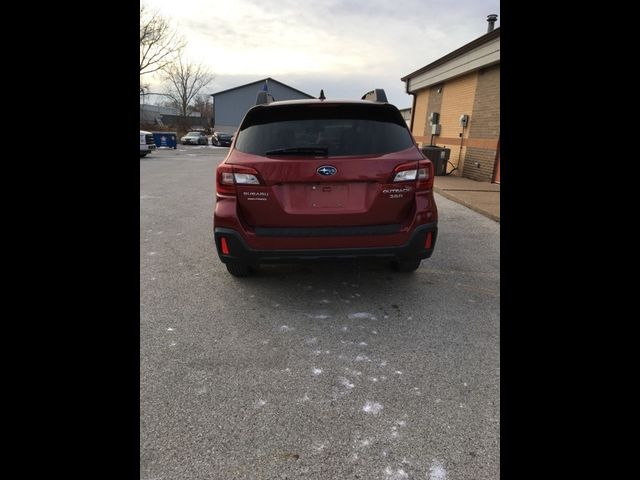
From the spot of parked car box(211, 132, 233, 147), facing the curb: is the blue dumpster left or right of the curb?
right

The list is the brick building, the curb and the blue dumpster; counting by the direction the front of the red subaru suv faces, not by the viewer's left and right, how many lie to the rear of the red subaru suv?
0

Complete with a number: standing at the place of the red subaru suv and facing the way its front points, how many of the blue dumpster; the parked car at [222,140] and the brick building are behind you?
0

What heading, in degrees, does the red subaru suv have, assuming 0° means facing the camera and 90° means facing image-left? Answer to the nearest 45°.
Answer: approximately 180°

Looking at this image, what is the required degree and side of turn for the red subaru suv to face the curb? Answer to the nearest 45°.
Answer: approximately 45° to its right

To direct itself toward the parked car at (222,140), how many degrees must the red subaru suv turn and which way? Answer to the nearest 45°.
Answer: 0° — it already faces it
